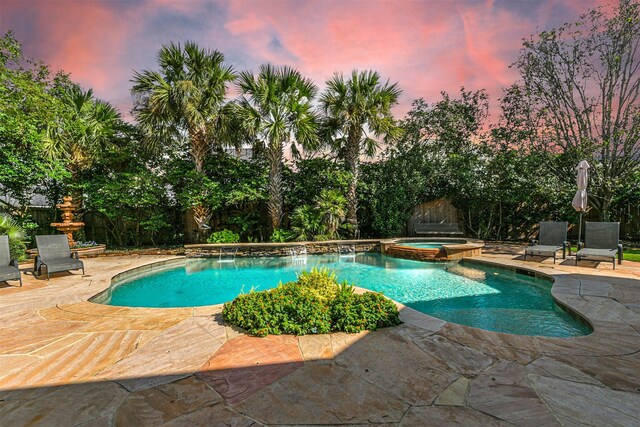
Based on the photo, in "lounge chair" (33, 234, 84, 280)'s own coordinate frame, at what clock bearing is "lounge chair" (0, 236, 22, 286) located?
"lounge chair" (0, 236, 22, 286) is roughly at 3 o'clock from "lounge chair" (33, 234, 84, 280).

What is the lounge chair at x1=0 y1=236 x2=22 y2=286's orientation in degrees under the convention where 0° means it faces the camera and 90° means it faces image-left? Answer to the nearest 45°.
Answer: approximately 315°
